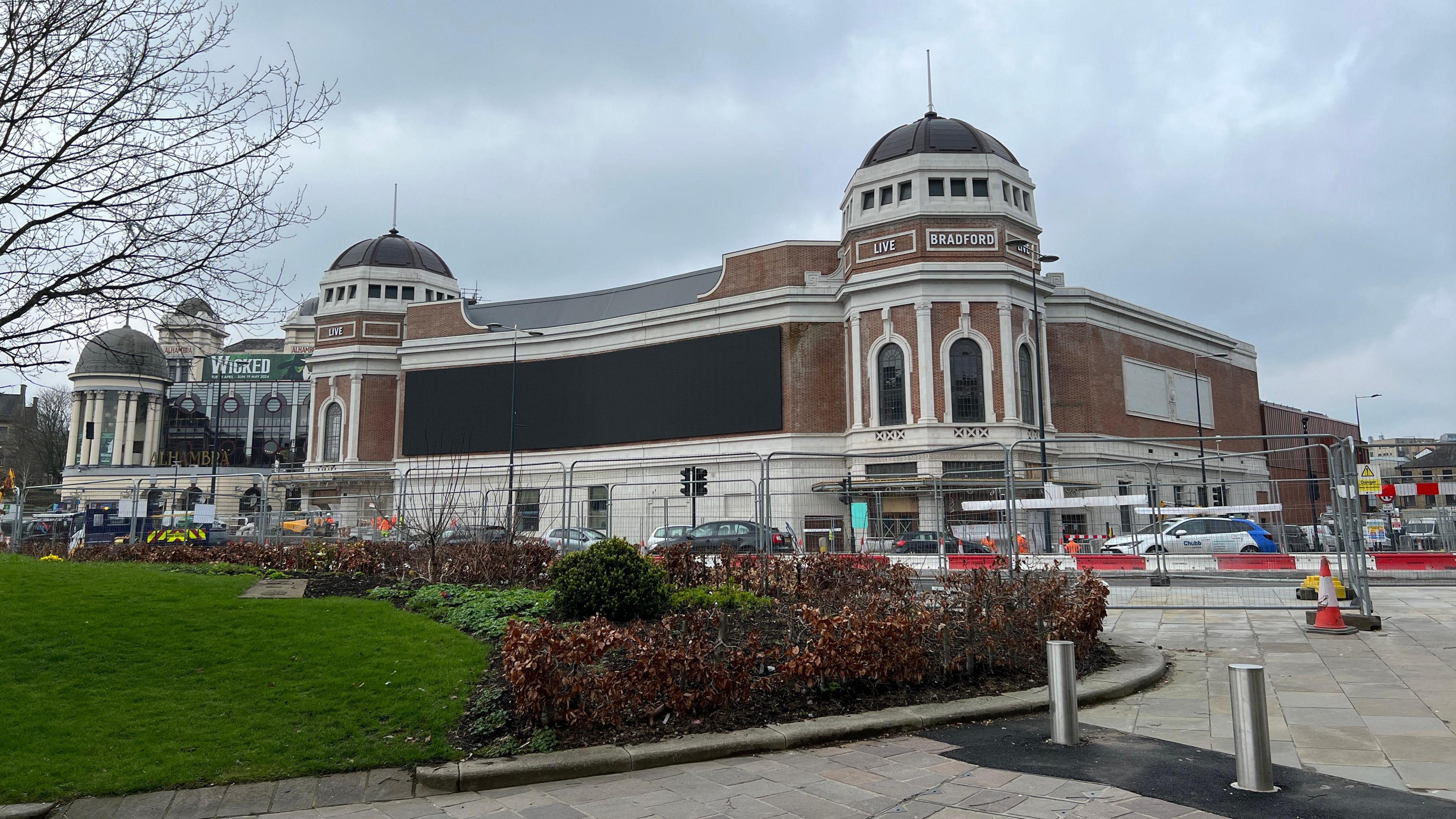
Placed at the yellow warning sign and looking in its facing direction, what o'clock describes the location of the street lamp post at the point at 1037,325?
The street lamp post is roughly at 4 o'clock from the yellow warning sign.

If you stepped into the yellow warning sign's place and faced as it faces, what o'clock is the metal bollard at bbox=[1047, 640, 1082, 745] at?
The metal bollard is roughly at 12 o'clock from the yellow warning sign.

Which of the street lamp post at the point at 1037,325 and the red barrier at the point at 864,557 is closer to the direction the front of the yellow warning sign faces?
the red barrier

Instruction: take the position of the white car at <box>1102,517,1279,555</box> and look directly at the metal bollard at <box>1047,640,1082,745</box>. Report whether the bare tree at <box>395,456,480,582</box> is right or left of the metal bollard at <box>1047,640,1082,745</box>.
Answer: right

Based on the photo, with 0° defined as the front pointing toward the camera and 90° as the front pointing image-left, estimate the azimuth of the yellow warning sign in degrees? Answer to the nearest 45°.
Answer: approximately 0°

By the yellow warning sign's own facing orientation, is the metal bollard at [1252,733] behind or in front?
in front

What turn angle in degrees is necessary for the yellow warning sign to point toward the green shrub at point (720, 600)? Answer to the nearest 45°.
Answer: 0° — it already faces it

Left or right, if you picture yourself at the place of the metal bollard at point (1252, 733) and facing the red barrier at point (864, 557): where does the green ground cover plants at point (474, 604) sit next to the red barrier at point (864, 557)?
left
